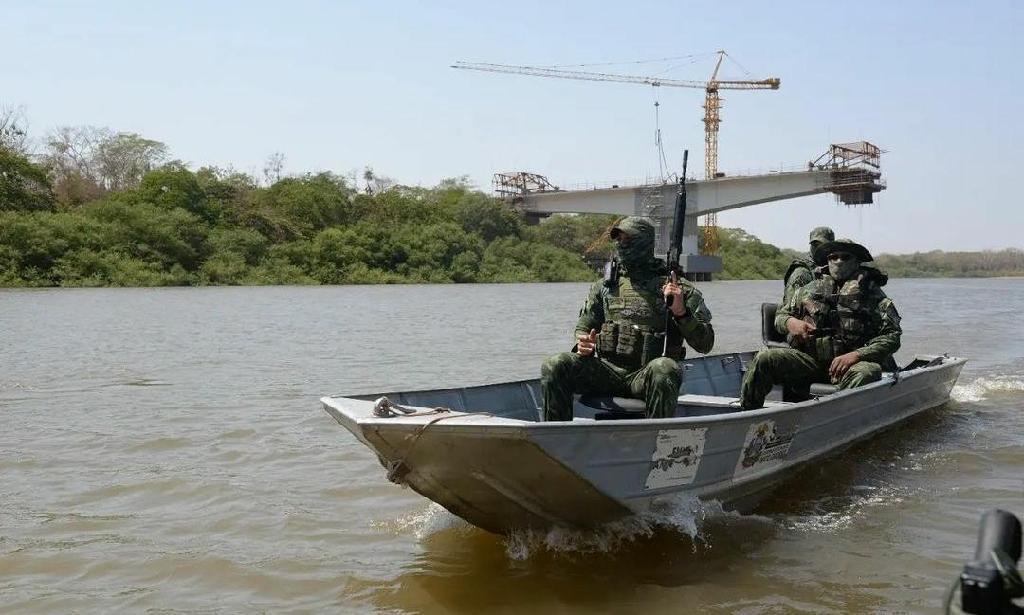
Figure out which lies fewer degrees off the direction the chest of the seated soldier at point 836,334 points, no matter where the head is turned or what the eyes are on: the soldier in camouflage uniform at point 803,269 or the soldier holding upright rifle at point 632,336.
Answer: the soldier holding upright rifle

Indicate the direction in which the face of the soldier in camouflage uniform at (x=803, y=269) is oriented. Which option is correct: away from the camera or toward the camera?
toward the camera

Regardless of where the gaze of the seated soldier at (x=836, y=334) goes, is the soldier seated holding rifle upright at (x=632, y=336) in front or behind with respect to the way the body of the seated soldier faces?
in front

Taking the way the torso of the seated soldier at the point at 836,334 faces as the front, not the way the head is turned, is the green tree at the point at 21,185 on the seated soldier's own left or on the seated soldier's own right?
on the seated soldier's own right

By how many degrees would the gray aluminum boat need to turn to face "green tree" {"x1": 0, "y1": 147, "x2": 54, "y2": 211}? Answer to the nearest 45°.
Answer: approximately 90° to its right

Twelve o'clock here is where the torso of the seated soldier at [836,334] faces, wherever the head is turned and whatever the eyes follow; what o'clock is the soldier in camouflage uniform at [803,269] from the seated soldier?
The soldier in camouflage uniform is roughly at 4 o'clock from the seated soldier.

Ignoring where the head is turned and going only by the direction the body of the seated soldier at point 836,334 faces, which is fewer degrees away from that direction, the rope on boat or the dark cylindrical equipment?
the rope on boat

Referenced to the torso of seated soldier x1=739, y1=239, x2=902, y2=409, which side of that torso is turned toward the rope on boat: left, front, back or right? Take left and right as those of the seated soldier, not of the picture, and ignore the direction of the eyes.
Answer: front

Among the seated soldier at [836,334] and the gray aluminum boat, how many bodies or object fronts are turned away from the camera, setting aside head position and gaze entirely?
0

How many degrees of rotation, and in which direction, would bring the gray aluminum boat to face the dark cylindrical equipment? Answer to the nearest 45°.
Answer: approximately 45° to its left

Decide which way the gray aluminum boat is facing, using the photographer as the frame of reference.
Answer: facing the viewer and to the left of the viewer

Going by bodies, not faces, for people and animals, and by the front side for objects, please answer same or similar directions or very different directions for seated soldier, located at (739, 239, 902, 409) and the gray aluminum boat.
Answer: same or similar directions
